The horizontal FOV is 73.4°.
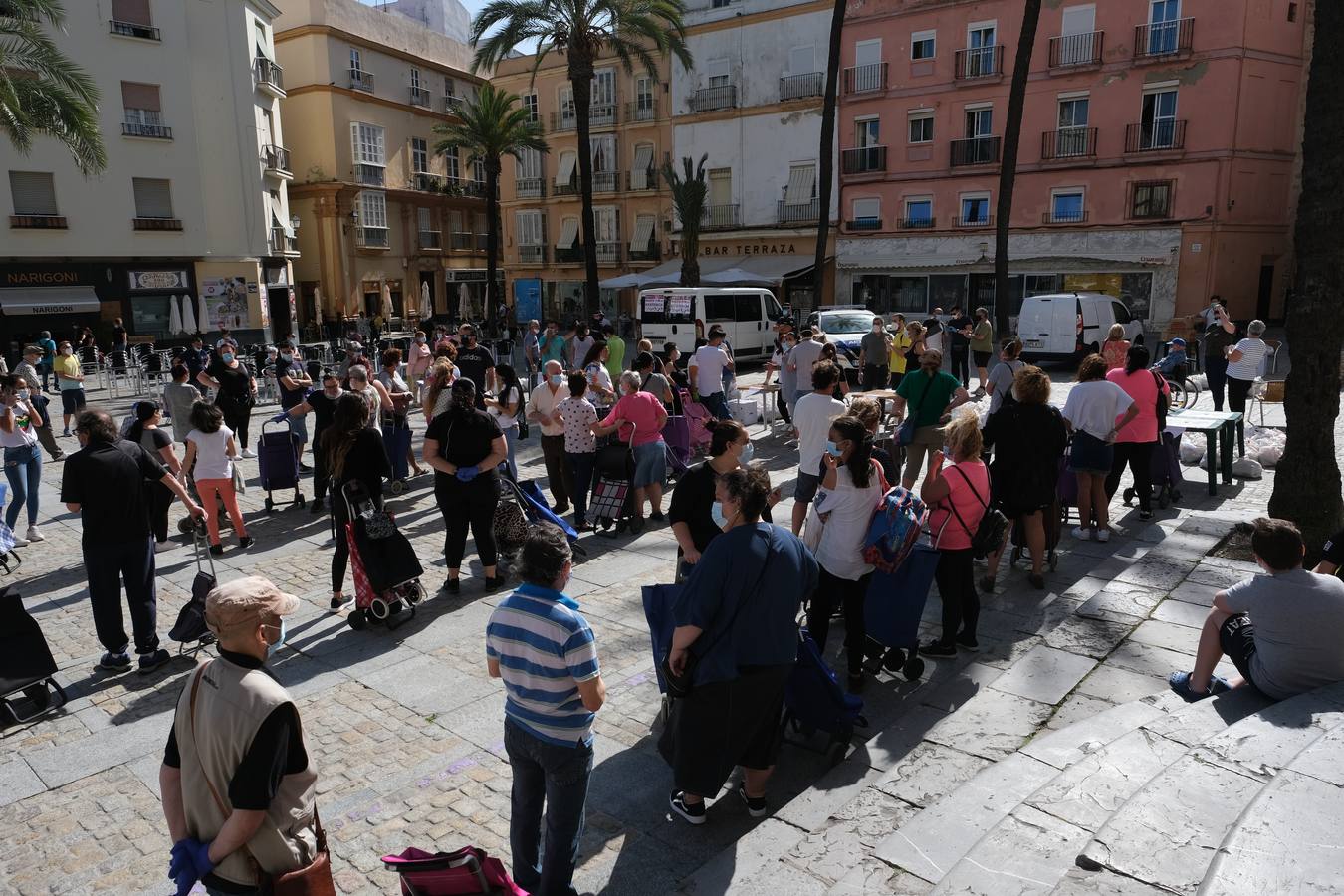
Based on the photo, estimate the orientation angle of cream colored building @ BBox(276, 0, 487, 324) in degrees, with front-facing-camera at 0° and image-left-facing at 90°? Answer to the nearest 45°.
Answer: approximately 315°

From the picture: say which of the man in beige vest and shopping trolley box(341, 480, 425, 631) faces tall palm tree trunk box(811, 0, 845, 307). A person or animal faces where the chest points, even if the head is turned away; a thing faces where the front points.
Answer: the man in beige vest

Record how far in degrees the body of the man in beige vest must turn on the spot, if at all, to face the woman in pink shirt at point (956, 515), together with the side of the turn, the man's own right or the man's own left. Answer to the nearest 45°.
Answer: approximately 45° to the man's own right

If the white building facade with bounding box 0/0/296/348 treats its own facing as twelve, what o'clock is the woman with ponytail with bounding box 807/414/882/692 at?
The woman with ponytail is roughly at 12 o'clock from the white building facade.

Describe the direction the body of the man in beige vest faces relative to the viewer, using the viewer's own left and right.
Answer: facing away from the viewer and to the right of the viewer

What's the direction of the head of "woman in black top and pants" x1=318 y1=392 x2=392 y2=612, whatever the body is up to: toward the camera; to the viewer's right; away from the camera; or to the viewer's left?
away from the camera

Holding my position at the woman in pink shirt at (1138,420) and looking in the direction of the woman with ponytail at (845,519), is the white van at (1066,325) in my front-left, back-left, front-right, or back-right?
back-right

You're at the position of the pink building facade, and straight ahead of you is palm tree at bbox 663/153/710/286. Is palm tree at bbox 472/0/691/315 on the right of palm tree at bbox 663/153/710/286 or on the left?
left

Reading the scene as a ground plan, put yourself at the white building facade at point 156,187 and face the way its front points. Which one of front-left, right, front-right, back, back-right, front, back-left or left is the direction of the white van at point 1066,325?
front-left

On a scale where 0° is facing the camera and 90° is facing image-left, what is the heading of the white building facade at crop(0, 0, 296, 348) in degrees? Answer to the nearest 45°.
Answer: approximately 0°

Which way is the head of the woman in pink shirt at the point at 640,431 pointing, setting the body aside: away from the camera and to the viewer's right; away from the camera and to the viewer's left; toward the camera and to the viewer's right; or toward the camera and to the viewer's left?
away from the camera and to the viewer's left

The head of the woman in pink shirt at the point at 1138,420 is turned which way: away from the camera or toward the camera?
away from the camera
